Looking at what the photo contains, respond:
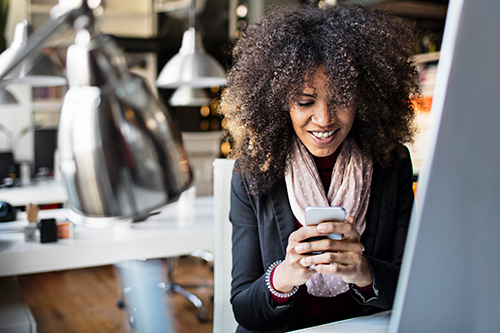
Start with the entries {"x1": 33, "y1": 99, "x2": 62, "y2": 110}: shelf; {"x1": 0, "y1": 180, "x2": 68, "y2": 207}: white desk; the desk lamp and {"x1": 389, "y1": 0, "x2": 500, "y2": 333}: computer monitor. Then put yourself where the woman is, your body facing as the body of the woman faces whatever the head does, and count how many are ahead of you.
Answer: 2

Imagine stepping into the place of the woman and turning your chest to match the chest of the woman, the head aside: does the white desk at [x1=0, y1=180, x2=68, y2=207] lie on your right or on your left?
on your right

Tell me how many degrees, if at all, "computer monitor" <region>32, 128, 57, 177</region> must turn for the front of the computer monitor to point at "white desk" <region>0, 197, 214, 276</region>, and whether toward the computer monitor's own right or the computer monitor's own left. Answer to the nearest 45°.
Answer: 0° — it already faces it

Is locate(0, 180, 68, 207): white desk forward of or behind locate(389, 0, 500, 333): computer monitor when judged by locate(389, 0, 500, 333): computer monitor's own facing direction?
forward

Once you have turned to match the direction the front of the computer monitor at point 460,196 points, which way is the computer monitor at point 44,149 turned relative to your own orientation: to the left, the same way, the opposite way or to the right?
the opposite way

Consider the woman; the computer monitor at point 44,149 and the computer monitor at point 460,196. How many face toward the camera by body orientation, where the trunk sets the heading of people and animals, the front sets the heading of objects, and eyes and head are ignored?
2

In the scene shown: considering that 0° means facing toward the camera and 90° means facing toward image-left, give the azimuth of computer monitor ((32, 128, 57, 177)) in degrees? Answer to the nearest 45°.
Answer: approximately 0°

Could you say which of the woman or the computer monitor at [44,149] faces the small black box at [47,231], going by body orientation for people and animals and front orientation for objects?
the computer monitor

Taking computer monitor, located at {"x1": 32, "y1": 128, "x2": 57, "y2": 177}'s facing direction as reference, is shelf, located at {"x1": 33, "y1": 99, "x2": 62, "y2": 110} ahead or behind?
behind

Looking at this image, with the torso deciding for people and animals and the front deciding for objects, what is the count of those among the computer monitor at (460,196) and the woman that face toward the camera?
1

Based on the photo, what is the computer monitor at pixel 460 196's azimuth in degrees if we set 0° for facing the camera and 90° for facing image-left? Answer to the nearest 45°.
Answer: approximately 135°

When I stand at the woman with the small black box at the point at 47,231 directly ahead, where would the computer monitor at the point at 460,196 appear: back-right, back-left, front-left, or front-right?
back-left

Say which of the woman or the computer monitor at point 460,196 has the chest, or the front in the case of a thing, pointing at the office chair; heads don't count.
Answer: the computer monitor

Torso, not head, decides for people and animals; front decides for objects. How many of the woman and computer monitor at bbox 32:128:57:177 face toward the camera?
2
